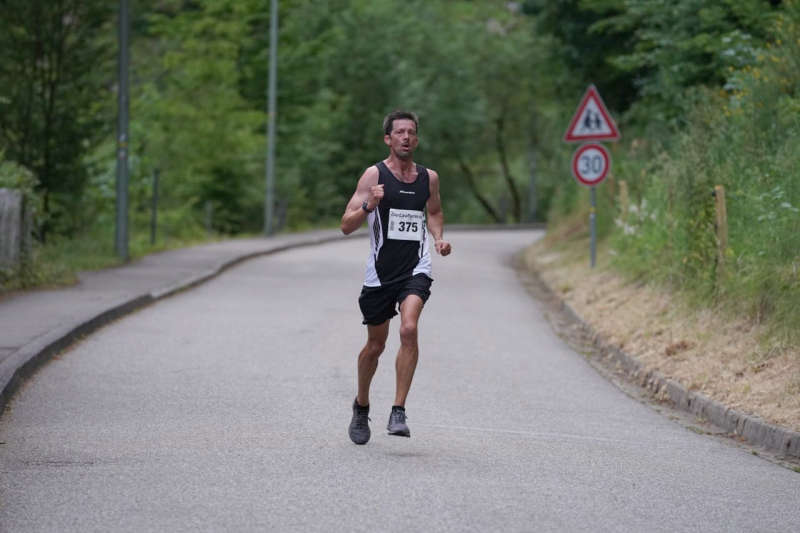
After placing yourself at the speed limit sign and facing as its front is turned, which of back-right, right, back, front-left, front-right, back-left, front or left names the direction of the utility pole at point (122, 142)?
right

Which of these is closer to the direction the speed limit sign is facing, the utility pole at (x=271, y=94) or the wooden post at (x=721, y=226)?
the wooden post

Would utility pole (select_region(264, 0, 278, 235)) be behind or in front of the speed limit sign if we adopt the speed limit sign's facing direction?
behind

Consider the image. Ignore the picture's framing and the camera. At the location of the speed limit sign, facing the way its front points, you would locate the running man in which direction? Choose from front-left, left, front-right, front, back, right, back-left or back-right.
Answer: front

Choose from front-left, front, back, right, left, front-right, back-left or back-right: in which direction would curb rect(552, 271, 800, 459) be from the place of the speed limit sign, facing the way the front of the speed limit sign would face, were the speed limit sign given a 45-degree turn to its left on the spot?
front-right

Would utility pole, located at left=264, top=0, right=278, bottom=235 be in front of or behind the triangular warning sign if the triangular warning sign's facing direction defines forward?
behind

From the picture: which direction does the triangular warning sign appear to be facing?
toward the camera

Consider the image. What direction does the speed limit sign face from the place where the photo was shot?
facing the viewer

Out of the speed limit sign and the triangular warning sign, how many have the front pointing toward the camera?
2

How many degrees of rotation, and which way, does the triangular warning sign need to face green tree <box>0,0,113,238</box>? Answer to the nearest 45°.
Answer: approximately 90° to its right

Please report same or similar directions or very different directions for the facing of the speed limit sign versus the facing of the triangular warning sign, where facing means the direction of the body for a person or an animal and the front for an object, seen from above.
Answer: same or similar directions
